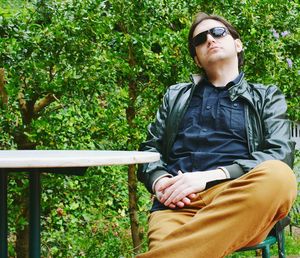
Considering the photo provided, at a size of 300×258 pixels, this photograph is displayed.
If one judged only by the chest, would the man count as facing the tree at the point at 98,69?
no

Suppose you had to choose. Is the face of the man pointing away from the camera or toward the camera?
toward the camera

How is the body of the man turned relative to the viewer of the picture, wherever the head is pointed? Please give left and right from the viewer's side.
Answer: facing the viewer
